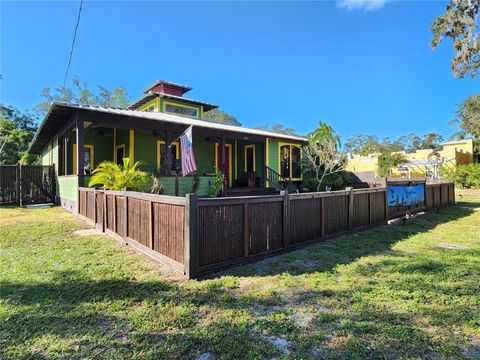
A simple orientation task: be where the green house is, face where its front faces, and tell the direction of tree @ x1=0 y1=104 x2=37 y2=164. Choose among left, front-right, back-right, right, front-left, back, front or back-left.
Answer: back

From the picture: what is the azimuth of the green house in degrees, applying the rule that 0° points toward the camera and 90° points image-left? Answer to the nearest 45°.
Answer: approximately 315°

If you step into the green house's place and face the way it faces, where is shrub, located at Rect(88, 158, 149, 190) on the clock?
The shrub is roughly at 2 o'clock from the green house.
